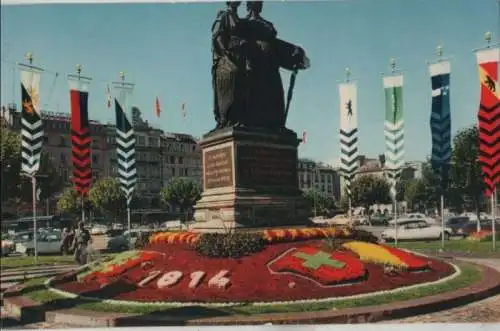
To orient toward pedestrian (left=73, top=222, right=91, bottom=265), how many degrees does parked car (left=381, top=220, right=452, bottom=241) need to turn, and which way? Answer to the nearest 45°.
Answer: approximately 45° to its left

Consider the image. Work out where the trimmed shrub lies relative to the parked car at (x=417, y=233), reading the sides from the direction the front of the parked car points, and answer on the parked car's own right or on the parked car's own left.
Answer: on the parked car's own left

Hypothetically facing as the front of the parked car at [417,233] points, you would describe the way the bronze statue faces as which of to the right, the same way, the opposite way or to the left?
to the left

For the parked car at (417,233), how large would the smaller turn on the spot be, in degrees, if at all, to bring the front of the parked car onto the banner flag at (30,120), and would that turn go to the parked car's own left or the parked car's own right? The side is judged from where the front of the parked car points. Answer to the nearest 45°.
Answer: approximately 45° to the parked car's own left

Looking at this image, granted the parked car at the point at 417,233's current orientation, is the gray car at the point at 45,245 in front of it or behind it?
in front

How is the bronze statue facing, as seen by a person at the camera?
facing the viewer

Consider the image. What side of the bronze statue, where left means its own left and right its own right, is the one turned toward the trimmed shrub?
front

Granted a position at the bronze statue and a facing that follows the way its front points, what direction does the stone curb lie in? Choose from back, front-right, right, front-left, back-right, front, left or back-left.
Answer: front

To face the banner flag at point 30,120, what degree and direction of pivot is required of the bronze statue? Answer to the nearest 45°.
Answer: approximately 90° to its right

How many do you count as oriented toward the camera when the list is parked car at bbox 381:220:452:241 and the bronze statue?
1

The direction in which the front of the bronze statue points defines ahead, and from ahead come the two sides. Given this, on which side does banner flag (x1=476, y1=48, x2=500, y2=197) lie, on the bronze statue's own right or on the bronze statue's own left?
on the bronze statue's own left

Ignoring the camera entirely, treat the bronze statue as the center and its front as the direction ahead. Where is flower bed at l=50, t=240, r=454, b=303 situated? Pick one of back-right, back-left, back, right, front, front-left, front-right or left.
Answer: front

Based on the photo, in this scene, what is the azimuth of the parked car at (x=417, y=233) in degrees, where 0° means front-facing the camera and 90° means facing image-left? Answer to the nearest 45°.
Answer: approximately 90°
